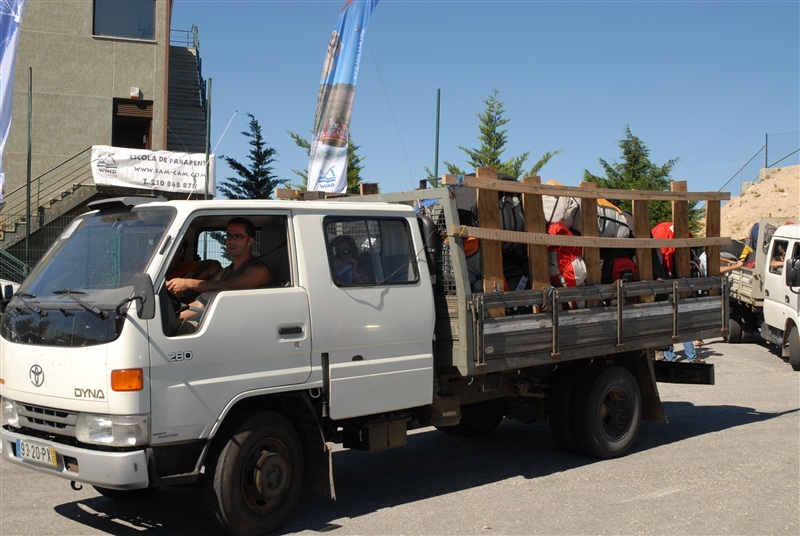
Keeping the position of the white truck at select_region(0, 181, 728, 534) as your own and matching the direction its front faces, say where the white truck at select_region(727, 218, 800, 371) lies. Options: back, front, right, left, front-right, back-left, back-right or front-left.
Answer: back

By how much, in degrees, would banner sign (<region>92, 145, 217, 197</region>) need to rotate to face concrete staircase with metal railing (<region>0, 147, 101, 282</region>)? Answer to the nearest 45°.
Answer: approximately 135° to its right

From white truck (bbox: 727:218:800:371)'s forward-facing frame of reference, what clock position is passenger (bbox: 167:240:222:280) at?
The passenger is roughly at 2 o'clock from the white truck.

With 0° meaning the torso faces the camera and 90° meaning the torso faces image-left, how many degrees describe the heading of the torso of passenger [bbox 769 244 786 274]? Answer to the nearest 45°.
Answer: approximately 315°

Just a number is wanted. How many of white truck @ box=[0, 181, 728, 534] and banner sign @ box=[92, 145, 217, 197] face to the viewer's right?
0

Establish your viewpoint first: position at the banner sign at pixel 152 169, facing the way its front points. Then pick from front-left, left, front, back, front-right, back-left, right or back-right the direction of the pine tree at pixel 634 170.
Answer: left

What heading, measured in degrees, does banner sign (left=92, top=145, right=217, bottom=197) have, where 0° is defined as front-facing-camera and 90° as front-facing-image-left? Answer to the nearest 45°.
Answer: approximately 0°

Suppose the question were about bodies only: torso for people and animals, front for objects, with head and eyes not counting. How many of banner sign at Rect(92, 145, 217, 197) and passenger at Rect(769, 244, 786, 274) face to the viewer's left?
0

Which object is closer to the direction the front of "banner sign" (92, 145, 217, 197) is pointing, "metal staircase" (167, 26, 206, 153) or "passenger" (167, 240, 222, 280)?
the passenger

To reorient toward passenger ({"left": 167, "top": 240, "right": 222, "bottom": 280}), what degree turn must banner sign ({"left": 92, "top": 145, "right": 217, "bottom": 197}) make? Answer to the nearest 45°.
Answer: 0° — it already faces them
